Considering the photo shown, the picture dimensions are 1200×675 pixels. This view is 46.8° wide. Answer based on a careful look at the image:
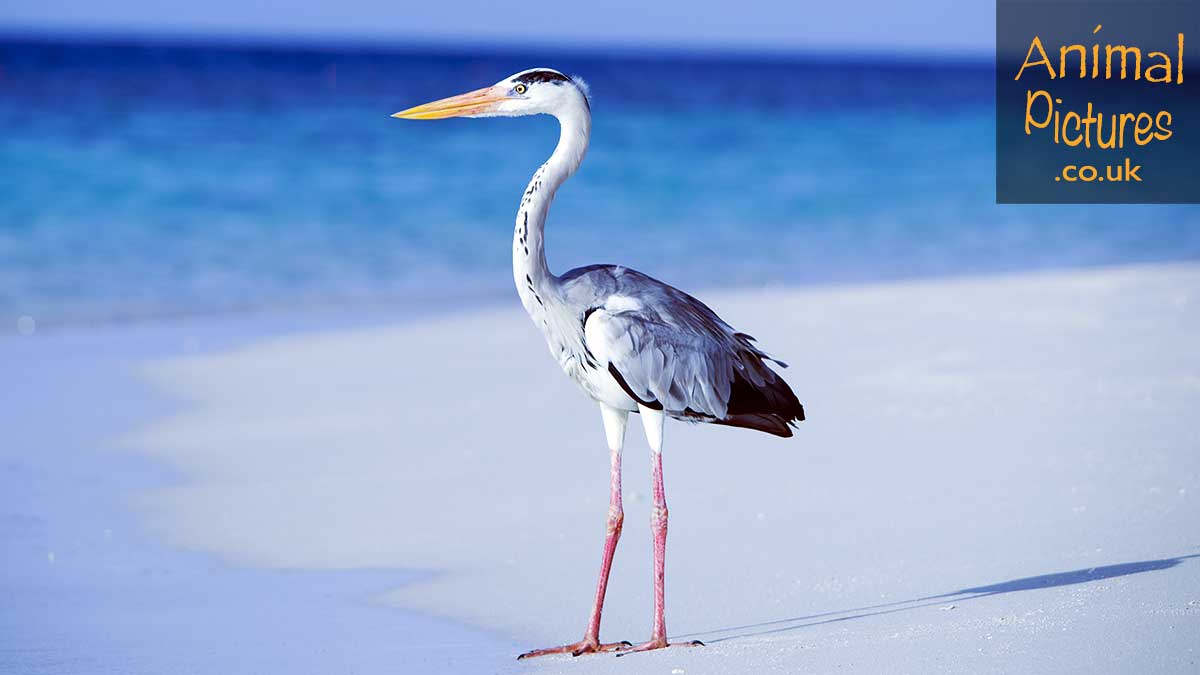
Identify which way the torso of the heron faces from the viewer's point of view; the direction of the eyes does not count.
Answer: to the viewer's left
